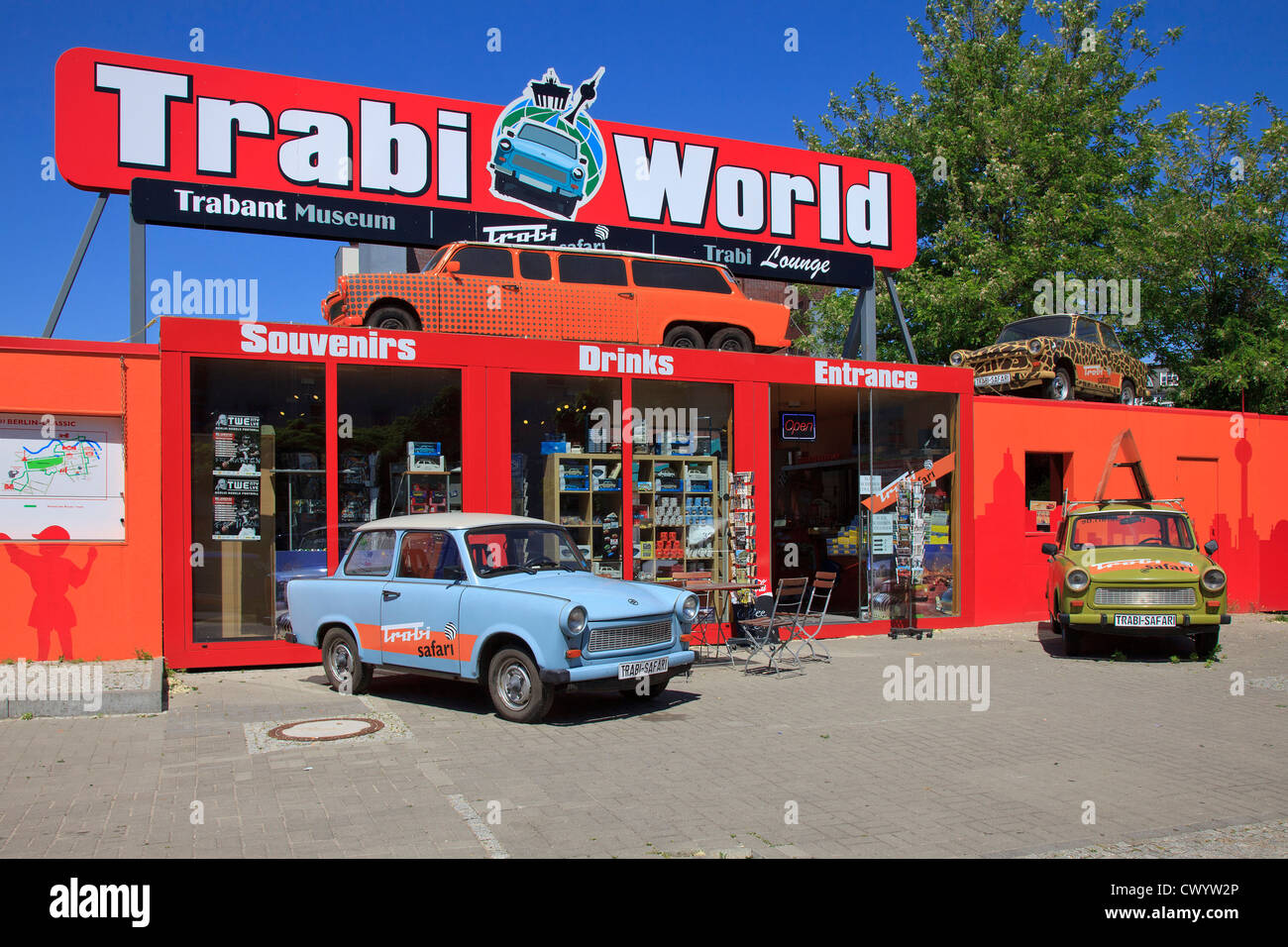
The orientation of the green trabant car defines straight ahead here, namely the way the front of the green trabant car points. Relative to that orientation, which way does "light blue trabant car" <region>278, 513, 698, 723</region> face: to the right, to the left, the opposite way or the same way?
to the left

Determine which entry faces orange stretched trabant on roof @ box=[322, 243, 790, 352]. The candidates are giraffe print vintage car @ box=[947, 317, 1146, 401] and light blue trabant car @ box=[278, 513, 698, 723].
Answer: the giraffe print vintage car

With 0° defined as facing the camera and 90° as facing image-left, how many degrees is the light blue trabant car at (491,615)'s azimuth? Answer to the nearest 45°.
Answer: approximately 315°

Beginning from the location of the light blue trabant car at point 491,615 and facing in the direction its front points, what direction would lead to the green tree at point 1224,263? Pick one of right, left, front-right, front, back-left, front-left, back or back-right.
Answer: left

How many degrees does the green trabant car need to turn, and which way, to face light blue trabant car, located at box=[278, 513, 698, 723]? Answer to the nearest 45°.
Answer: approximately 45° to its right

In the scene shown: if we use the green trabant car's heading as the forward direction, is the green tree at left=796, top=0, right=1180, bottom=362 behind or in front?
behind

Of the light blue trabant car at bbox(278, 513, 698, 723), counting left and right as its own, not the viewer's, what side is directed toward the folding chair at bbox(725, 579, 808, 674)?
left

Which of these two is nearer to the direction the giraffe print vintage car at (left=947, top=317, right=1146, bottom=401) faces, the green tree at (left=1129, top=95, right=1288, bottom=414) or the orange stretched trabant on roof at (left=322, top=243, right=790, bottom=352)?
the orange stretched trabant on roof

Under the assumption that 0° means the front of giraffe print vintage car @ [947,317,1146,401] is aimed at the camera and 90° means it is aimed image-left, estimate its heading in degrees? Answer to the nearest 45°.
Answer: approximately 45°
